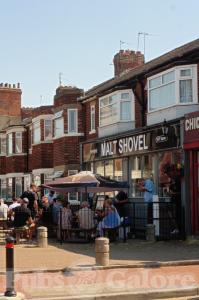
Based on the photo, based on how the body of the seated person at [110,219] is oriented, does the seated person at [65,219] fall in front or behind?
in front

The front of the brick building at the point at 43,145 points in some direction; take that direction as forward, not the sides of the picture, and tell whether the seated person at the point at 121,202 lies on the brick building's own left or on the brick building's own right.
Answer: on the brick building's own left

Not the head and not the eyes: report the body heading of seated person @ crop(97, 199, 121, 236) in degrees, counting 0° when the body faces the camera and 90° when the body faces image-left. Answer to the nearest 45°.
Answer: approximately 90°

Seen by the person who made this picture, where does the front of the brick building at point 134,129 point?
facing the viewer and to the left of the viewer

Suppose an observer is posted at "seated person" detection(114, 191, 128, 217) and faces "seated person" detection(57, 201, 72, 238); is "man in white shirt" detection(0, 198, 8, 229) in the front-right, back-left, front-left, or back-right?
front-right

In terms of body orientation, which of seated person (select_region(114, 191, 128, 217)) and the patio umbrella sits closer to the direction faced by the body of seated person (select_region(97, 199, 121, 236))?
the patio umbrella

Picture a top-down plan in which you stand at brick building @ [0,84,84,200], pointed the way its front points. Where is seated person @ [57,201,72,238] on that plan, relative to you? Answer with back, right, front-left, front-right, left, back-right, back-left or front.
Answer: front-left

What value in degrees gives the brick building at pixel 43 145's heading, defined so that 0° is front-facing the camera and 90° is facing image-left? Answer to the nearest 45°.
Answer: approximately 45°

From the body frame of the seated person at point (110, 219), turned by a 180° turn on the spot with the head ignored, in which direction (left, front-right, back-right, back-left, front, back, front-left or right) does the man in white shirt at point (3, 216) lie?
back-left

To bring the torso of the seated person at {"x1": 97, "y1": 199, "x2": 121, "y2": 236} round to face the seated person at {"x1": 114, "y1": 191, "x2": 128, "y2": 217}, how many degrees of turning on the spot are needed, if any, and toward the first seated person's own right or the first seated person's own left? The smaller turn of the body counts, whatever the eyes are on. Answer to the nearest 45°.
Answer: approximately 90° to the first seated person's own right

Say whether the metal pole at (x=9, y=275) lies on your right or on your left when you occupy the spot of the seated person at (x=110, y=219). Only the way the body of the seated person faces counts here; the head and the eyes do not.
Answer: on your left

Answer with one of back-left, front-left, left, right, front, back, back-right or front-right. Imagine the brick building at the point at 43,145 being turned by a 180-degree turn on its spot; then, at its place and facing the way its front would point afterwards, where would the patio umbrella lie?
back-right
